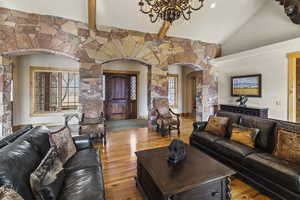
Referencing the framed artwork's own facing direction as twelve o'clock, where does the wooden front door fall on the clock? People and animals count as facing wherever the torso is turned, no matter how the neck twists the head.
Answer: The wooden front door is roughly at 1 o'clock from the framed artwork.

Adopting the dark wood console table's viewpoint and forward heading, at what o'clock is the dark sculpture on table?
The dark sculpture on table is roughly at 11 o'clock from the dark wood console table.

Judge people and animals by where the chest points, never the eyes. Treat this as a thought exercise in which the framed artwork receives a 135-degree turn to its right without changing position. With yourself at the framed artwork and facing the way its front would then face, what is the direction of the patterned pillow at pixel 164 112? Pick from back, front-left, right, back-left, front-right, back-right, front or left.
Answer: back-left

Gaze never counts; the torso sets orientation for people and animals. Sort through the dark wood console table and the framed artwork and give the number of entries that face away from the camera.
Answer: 0

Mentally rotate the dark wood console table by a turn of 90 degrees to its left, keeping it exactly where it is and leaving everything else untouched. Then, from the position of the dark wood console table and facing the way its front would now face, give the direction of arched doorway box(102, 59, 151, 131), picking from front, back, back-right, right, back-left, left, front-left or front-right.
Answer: back-right

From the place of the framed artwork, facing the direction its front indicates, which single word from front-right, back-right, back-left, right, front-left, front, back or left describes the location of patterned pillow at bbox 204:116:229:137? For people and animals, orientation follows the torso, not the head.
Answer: front-left

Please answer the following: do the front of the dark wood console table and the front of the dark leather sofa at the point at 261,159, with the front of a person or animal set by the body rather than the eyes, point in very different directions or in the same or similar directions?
same or similar directions

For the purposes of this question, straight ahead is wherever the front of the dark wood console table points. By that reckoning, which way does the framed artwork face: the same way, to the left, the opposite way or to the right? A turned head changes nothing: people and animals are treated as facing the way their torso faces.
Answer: the same way

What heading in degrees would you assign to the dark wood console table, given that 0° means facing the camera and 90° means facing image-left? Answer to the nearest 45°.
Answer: approximately 45°

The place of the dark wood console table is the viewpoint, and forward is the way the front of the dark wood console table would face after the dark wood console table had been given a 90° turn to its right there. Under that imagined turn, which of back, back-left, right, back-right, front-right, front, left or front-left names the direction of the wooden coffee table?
back-left

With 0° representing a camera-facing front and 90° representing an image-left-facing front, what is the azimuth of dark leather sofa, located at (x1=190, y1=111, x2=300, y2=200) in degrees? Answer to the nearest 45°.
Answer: approximately 45°

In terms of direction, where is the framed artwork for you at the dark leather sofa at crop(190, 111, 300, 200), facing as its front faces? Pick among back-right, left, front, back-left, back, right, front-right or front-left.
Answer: back-right

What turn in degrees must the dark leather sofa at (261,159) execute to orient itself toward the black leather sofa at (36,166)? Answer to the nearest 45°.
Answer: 0° — it already faces it

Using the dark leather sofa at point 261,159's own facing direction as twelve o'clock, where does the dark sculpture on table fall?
The dark sculpture on table is roughly at 12 o'clock from the dark leather sofa.

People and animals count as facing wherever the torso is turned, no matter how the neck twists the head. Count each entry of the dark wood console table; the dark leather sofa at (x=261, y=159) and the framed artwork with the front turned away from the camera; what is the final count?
0

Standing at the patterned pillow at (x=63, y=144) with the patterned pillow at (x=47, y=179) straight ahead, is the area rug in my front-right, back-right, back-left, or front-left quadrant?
back-left

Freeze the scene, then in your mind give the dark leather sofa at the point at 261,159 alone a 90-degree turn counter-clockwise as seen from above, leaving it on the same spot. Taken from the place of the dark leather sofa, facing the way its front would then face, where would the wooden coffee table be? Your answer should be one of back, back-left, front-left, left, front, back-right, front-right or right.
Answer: right

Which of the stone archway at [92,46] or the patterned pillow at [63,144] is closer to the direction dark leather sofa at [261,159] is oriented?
the patterned pillow

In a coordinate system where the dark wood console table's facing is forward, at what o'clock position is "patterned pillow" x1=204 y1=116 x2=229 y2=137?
The patterned pillow is roughly at 11 o'clock from the dark wood console table.

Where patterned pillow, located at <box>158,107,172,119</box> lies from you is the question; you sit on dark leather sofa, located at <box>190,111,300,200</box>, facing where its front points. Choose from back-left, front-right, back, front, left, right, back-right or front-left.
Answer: right

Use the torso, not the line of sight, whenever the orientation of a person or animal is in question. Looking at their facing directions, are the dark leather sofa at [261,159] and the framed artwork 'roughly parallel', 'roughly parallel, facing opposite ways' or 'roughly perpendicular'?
roughly parallel

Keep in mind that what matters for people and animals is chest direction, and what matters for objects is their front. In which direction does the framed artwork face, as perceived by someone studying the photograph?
facing the viewer and to the left of the viewer

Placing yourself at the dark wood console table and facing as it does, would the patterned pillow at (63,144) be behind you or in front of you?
in front
